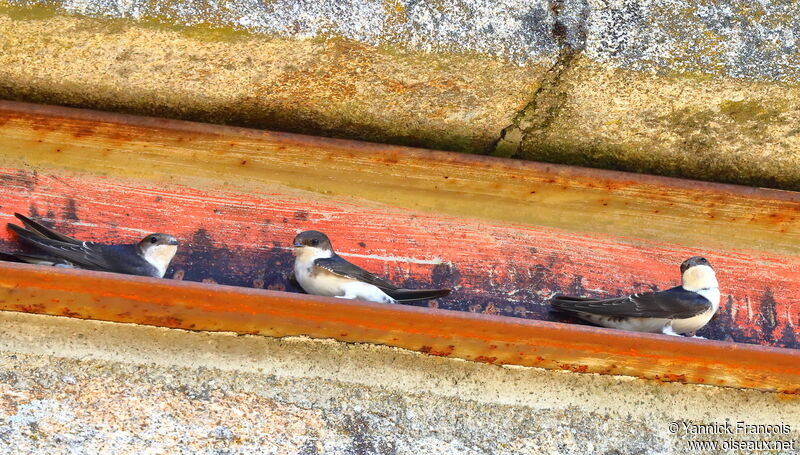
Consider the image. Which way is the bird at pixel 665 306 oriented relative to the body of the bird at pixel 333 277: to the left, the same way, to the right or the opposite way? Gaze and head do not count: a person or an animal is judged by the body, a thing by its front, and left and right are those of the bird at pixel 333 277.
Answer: the opposite way

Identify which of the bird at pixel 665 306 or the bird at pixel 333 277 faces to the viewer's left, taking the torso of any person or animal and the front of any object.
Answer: the bird at pixel 333 277

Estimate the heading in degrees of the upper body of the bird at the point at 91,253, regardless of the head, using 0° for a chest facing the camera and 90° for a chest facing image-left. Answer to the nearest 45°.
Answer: approximately 270°

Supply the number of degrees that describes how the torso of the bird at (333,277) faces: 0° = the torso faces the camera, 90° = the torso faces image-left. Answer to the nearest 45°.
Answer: approximately 90°

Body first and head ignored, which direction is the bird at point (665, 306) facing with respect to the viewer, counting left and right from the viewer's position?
facing to the right of the viewer

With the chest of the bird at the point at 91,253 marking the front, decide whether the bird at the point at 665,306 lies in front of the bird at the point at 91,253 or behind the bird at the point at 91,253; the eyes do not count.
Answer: in front

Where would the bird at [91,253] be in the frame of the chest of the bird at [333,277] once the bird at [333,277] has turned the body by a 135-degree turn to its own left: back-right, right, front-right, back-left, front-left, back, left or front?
back-right
